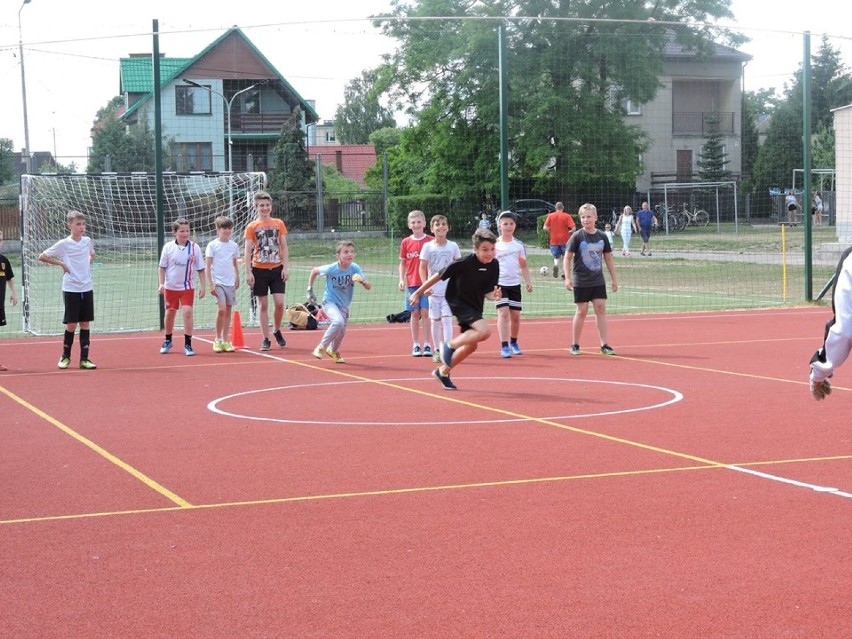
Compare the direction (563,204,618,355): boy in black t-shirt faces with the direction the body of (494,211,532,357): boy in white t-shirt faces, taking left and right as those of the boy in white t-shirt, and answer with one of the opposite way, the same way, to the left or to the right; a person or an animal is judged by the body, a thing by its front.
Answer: the same way

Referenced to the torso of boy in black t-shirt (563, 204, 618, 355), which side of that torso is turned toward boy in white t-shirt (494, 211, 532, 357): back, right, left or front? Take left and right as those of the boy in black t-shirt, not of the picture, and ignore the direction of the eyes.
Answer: right

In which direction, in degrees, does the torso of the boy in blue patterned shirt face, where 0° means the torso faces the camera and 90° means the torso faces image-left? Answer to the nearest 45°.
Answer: approximately 315°

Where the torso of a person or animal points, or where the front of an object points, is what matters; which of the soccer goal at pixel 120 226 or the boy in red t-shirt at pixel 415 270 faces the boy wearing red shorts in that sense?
the soccer goal

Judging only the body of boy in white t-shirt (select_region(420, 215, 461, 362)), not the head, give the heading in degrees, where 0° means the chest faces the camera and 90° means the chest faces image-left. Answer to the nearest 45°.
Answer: approximately 0°

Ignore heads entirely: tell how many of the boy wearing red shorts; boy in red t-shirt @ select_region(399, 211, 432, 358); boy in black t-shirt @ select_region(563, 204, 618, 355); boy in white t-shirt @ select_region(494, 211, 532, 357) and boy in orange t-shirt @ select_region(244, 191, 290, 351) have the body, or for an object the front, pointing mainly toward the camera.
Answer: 5

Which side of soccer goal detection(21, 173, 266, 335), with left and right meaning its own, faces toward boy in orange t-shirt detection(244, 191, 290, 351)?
front

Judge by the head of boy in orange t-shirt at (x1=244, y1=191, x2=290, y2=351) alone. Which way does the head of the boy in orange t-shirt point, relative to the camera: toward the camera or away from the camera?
toward the camera

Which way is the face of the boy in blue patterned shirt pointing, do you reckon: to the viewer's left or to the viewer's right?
to the viewer's right

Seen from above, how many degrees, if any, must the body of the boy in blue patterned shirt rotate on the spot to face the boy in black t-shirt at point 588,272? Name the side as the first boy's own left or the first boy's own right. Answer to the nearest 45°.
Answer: approximately 45° to the first boy's own left

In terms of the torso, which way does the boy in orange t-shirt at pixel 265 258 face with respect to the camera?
toward the camera

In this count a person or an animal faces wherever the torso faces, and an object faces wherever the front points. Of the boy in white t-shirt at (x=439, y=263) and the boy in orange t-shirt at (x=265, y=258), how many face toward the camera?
2

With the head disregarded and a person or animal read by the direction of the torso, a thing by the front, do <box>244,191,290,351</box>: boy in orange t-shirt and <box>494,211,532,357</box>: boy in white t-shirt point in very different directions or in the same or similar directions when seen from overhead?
same or similar directions

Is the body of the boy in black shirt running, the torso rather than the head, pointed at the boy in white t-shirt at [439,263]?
no

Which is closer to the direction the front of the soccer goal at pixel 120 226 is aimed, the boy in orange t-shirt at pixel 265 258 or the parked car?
the boy in orange t-shirt

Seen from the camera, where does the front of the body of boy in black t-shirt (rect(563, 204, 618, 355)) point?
toward the camera

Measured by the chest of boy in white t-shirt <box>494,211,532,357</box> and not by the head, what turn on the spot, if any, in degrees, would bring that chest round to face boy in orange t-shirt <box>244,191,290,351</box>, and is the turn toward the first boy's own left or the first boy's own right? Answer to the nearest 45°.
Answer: approximately 90° to the first boy's own right

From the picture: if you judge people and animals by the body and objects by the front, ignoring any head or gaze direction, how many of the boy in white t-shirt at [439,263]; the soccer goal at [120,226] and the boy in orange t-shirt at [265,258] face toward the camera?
3
